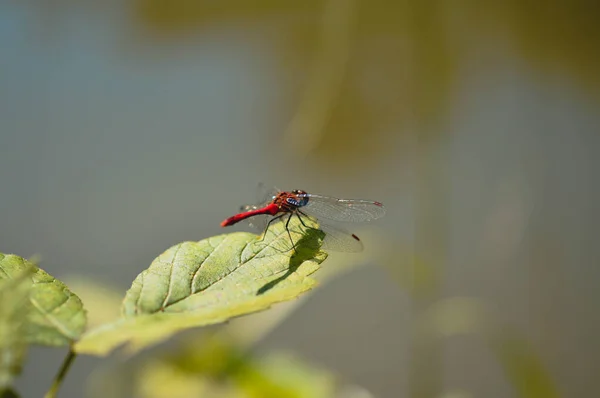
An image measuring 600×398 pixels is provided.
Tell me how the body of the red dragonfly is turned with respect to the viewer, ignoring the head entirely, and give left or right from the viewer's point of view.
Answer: facing away from the viewer and to the right of the viewer

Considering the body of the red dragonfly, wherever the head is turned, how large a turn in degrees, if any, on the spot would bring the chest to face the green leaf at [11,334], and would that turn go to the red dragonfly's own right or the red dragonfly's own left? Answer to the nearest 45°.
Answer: approximately 135° to the red dragonfly's own right

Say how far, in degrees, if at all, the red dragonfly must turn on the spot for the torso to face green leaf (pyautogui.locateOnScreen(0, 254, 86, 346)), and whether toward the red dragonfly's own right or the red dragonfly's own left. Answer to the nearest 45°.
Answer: approximately 135° to the red dragonfly's own right
